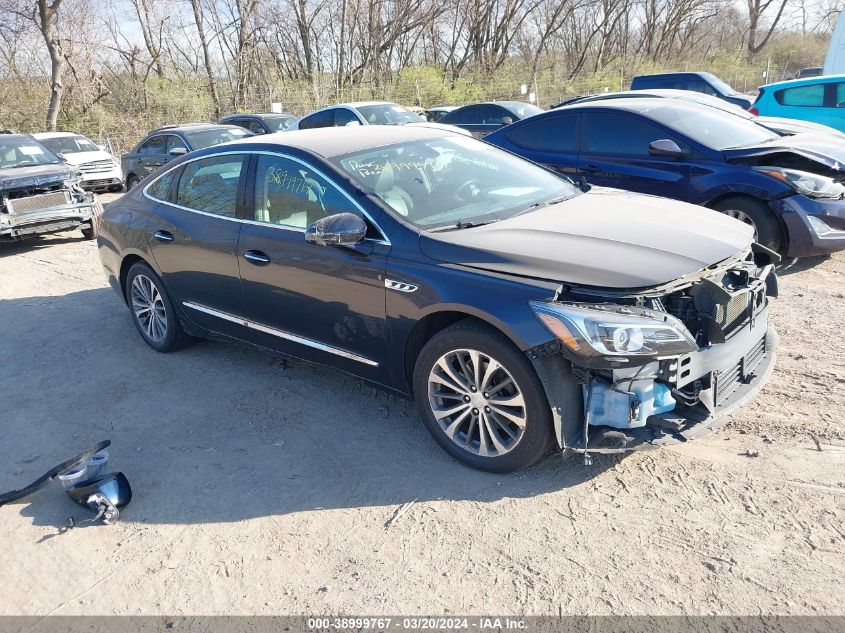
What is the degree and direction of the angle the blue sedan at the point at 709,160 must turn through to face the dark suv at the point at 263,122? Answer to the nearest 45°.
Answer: approximately 180°

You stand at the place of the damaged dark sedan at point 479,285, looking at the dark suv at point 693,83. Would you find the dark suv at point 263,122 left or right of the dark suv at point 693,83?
left

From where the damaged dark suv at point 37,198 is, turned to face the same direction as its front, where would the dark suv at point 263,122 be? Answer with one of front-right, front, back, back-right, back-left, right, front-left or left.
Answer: left

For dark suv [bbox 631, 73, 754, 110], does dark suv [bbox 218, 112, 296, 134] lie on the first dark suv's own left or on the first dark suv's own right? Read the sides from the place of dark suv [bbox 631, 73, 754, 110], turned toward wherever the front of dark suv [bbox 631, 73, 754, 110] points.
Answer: on the first dark suv's own right

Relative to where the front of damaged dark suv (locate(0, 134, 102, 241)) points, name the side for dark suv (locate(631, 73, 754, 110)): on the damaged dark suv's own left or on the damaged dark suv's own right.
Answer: on the damaged dark suv's own left

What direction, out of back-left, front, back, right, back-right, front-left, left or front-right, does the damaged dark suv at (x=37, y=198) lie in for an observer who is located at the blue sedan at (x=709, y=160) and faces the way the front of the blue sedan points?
back-right

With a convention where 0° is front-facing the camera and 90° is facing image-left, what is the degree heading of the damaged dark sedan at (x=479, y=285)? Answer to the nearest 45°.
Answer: approximately 315°

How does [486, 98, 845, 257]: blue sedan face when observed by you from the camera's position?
facing the viewer and to the right of the viewer
